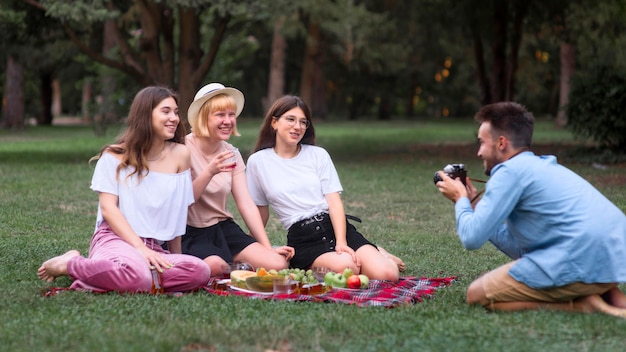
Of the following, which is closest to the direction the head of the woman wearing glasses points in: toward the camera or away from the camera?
toward the camera

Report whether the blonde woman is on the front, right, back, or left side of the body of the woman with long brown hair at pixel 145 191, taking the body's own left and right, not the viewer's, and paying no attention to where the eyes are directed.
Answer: left

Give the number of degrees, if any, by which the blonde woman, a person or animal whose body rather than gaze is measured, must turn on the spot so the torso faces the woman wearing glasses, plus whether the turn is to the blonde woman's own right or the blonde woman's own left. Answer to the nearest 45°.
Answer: approximately 45° to the blonde woman's own left

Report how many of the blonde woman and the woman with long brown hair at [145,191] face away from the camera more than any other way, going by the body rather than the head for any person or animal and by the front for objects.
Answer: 0

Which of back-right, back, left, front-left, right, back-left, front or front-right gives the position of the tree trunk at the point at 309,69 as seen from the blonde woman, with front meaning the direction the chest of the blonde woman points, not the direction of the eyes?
back-left

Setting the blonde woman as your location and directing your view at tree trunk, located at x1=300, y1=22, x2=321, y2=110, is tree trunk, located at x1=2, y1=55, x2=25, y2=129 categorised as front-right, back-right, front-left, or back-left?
front-left

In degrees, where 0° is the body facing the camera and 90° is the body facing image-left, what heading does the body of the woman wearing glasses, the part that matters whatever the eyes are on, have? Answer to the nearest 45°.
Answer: approximately 315°

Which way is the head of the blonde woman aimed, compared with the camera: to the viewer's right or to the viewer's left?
to the viewer's right

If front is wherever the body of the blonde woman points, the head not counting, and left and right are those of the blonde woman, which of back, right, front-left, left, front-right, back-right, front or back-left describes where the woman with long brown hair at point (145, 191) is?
right

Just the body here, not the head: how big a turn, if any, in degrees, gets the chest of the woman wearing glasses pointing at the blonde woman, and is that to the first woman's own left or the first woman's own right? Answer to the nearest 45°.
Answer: approximately 135° to the first woman's own right

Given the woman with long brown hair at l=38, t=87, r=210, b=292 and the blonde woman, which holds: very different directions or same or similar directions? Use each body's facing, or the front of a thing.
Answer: same or similar directions

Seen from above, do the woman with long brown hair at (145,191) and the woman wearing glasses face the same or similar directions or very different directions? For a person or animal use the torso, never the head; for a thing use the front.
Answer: same or similar directions

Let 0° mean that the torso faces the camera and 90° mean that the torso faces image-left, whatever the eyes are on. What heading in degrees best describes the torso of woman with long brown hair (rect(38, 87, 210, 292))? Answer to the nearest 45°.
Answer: approximately 315°

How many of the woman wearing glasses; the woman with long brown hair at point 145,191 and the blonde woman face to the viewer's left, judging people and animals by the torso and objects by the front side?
0

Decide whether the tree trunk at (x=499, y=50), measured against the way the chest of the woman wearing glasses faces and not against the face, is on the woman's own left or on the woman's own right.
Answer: on the woman's own left

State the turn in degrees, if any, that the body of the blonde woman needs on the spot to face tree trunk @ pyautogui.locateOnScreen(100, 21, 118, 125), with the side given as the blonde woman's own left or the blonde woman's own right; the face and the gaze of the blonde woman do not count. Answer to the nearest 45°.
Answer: approximately 135° to the blonde woman's own left
